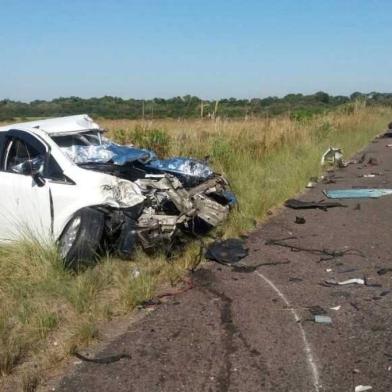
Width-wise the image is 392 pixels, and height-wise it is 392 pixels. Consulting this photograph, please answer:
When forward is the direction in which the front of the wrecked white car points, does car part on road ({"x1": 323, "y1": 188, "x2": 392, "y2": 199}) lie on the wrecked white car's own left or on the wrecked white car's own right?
on the wrecked white car's own left

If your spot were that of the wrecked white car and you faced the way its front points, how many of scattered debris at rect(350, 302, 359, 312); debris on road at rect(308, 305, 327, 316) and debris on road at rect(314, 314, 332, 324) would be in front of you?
3

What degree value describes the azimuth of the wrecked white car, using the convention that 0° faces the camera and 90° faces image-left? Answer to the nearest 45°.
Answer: approximately 315°

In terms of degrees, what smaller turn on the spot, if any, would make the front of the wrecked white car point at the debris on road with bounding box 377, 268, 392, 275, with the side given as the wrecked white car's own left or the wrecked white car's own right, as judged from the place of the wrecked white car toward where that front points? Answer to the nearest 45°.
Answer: approximately 45° to the wrecked white car's own left

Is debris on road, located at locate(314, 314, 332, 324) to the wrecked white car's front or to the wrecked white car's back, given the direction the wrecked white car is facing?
to the front

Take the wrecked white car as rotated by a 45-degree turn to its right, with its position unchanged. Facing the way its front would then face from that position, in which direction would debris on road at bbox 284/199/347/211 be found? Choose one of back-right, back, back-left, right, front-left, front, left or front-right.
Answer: back-left

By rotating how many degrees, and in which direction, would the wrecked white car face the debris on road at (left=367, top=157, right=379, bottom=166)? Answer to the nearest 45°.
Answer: approximately 90° to its left

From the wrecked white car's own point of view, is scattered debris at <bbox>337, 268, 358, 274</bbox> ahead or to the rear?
ahead

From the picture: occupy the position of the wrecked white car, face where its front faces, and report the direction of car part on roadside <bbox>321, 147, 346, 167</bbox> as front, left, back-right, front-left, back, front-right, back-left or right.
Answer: left

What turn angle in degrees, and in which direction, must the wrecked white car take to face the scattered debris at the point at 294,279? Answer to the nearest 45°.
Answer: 0° — it already faces it
